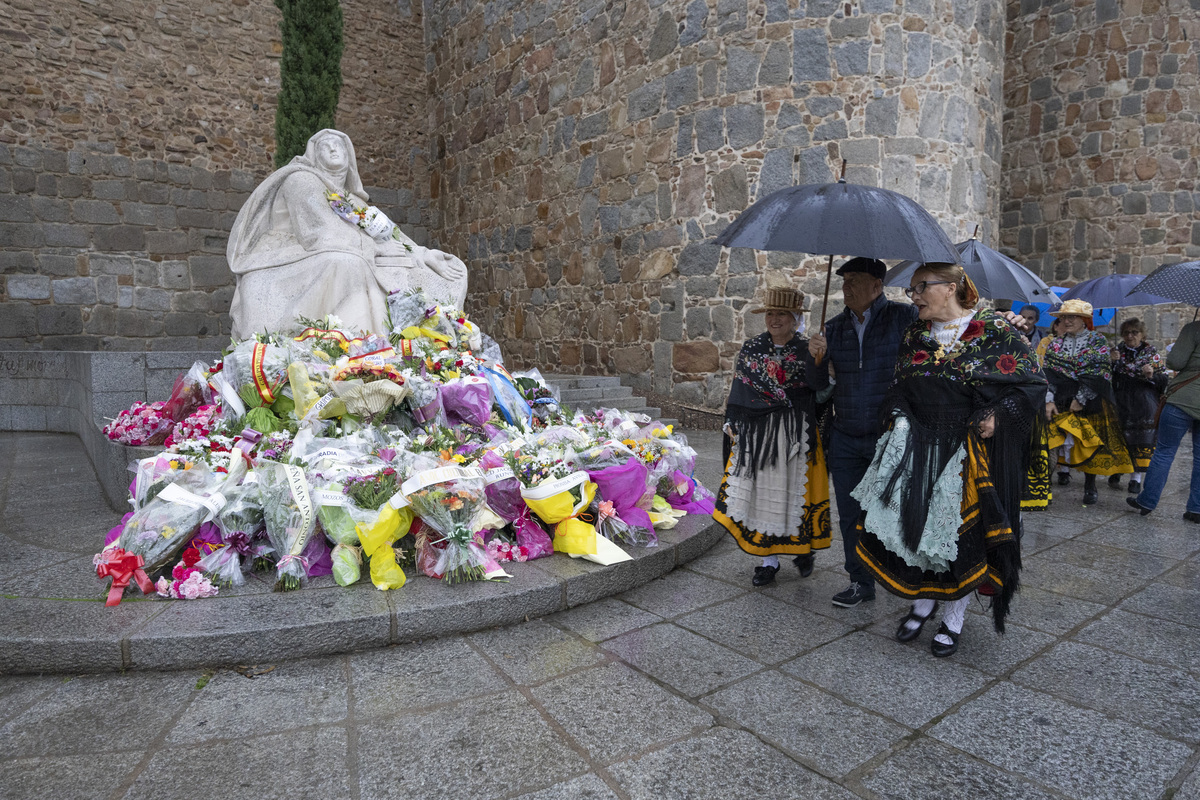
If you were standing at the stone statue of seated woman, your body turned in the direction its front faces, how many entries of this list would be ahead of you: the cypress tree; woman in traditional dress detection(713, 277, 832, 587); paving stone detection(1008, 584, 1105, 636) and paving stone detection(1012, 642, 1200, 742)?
3

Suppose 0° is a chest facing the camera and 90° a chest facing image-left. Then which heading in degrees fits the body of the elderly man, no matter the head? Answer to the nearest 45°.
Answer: approximately 45°
